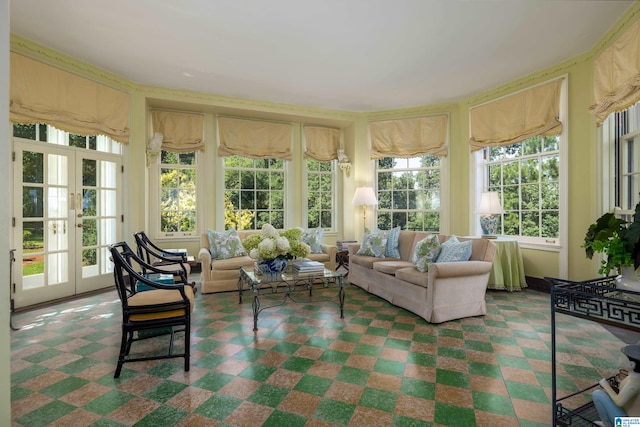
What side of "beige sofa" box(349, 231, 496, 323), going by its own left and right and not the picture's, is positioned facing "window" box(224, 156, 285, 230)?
right

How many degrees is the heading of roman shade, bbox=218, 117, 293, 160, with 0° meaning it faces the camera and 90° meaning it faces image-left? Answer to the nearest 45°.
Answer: approximately 0°

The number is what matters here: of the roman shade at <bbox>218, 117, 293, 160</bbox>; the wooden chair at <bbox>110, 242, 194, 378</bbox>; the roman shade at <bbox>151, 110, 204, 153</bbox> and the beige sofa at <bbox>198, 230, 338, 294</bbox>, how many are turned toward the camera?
3

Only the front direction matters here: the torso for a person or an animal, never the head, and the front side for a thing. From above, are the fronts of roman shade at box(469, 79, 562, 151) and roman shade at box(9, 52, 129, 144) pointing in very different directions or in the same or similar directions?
very different directions

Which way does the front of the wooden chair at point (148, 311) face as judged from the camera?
facing to the right of the viewer

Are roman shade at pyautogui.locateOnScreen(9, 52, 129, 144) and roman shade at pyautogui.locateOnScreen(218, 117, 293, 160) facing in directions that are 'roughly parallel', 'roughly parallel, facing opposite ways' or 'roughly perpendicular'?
roughly perpendicular

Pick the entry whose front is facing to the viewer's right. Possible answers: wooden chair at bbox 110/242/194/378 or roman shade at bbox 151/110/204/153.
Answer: the wooden chair

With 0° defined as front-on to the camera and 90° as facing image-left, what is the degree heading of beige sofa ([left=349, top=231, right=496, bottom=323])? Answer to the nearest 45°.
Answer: approximately 45°

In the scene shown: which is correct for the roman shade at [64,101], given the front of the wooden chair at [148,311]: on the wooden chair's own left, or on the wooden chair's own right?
on the wooden chair's own left

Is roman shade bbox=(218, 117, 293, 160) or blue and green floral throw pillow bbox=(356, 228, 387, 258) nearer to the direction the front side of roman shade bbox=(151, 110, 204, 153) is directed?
the blue and green floral throw pillow

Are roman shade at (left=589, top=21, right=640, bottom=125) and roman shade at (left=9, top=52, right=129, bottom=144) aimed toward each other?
yes

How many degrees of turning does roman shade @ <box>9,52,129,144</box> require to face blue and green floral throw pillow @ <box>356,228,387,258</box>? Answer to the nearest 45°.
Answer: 0° — it already faces it
